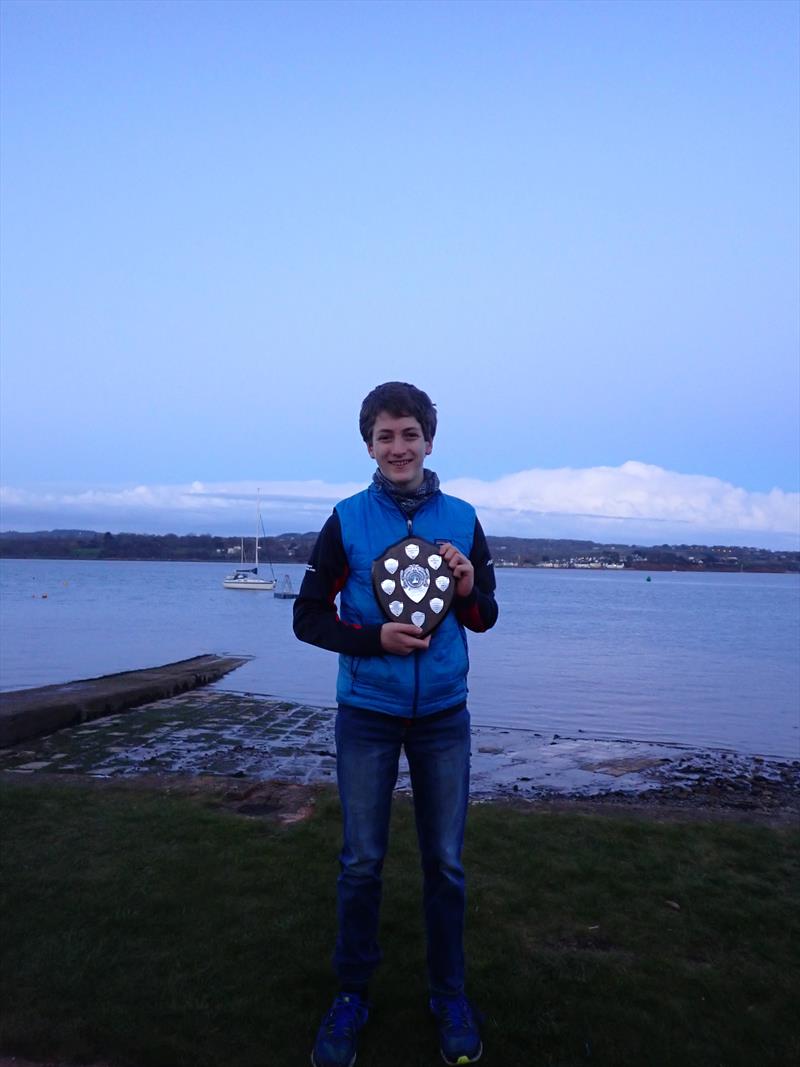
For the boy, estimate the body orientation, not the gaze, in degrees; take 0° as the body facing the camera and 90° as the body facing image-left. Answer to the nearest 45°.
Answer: approximately 0°
